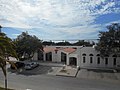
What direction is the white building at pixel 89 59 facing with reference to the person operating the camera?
facing the viewer and to the left of the viewer

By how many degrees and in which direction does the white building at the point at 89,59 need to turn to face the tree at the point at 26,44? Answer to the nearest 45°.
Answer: approximately 45° to its right
